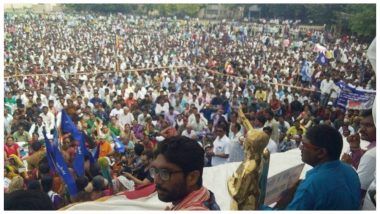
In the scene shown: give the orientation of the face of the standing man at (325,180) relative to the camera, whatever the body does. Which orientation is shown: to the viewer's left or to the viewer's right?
to the viewer's left

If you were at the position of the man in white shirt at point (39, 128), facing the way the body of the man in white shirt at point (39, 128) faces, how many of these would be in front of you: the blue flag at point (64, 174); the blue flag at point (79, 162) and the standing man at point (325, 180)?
3

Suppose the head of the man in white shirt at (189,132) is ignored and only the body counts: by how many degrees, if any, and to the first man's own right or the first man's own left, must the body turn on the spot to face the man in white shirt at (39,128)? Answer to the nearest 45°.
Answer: approximately 90° to the first man's own right

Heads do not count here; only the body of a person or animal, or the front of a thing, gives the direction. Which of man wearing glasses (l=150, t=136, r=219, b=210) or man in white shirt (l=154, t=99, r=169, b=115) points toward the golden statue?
the man in white shirt

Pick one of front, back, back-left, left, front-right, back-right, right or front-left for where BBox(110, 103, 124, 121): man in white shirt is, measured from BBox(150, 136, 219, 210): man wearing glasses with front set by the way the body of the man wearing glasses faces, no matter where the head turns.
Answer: back-right

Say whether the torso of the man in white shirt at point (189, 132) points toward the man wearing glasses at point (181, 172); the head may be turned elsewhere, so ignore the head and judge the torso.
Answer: yes

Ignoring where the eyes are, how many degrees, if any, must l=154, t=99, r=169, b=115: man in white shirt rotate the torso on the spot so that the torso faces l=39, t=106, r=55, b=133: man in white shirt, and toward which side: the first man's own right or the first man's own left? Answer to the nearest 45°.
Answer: approximately 45° to the first man's own right

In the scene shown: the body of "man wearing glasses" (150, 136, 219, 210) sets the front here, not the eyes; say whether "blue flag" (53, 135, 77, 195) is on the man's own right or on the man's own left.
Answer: on the man's own right

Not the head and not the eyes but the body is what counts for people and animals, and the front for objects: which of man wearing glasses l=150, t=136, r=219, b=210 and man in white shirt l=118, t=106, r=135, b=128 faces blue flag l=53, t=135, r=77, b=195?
the man in white shirt

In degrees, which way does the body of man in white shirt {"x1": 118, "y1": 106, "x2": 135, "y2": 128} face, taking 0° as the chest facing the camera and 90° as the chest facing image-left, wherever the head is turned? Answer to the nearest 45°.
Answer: approximately 0°
